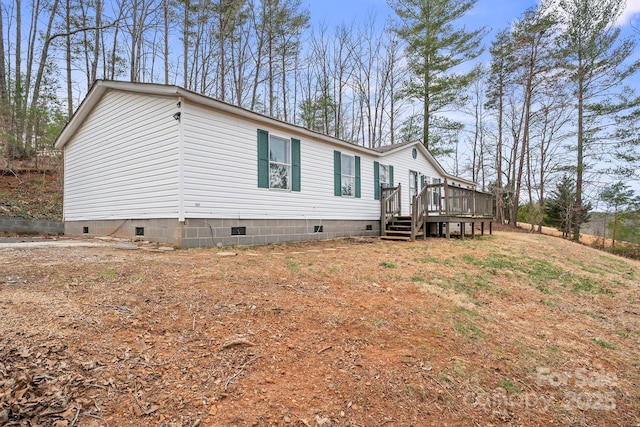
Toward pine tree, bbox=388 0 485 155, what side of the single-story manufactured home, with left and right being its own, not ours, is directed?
left

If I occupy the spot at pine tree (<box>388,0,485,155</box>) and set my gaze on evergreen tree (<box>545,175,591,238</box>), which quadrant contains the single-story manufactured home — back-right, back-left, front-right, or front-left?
back-right

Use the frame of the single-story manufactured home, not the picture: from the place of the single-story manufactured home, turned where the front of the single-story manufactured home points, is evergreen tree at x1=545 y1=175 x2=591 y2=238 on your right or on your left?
on your left

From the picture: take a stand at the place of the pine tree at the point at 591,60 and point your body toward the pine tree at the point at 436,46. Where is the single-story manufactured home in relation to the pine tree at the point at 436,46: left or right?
left

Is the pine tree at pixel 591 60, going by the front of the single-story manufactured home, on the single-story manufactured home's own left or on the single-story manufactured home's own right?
on the single-story manufactured home's own left
